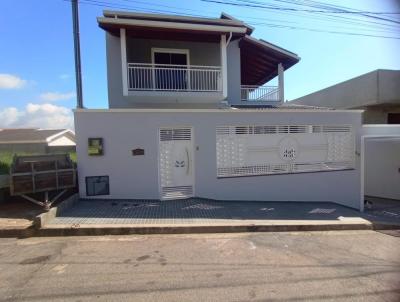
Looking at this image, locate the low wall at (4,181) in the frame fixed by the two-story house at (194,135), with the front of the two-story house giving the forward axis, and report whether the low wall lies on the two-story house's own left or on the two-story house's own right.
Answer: on the two-story house's own right

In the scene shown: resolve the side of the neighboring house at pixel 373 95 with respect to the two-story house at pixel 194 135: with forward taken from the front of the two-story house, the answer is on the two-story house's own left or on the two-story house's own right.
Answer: on the two-story house's own left

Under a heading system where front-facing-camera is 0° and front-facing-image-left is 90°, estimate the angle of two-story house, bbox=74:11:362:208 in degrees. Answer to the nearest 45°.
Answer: approximately 0°

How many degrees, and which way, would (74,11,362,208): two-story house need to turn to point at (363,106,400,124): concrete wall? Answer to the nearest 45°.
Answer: approximately 135° to its left

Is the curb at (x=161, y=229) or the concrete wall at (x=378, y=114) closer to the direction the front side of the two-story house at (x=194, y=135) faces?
the curb

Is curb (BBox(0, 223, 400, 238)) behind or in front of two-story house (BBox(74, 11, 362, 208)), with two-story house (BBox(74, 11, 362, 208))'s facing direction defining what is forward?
in front

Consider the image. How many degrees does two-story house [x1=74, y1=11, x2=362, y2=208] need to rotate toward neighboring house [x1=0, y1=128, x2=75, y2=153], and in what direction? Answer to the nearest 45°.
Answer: approximately 135° to its right

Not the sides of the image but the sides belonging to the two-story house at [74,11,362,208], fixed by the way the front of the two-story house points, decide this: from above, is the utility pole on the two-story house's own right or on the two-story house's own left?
on the two-story house's own right
